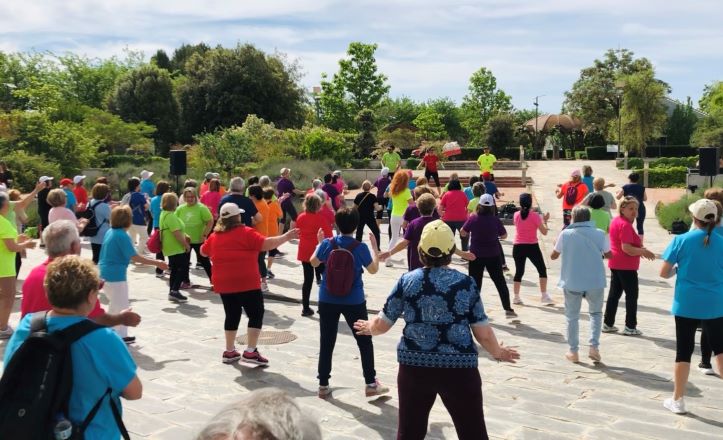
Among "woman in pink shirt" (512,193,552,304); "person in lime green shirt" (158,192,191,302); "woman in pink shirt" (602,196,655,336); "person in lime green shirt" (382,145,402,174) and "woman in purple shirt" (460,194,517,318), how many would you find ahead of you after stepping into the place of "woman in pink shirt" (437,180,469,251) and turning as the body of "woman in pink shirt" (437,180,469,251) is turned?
1

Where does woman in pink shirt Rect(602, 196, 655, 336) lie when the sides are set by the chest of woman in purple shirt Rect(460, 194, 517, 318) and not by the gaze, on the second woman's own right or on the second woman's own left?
on the second woman's own right

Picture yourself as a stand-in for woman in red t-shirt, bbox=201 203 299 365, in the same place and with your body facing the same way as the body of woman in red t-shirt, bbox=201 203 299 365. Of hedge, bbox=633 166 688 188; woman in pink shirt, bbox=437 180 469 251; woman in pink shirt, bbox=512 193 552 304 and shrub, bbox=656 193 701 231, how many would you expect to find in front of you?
4

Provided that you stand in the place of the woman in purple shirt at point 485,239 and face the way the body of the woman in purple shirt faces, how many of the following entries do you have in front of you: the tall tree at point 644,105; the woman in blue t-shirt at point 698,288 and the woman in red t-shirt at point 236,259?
1

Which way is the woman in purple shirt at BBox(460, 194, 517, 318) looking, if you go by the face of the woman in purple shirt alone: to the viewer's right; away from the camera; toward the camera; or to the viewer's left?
away from the camera

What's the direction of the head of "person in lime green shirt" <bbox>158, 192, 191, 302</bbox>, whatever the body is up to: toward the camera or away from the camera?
away from the camera

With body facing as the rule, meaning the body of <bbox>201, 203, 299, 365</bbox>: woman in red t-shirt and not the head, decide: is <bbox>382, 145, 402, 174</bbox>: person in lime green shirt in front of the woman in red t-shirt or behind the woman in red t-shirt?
in front

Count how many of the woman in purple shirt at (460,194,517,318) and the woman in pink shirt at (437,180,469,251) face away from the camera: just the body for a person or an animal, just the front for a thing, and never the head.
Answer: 2

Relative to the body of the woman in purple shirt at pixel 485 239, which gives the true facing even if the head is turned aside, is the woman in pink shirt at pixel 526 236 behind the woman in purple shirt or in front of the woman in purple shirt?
in front

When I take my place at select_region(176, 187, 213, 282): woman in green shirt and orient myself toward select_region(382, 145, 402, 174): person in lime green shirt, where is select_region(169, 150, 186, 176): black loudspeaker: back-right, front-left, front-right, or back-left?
front-left

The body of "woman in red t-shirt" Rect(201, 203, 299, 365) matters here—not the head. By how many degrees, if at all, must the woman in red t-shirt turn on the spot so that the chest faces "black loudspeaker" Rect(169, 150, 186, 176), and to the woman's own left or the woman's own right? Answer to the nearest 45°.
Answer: approximately 45° to the woman's own left

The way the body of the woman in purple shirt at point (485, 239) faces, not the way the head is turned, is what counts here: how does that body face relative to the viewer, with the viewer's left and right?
facing away from the viewer

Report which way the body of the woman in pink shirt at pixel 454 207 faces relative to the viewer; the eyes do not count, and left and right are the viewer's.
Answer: facing away from the viewer

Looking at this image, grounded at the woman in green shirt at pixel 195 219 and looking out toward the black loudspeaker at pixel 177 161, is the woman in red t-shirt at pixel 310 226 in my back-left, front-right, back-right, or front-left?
back-right

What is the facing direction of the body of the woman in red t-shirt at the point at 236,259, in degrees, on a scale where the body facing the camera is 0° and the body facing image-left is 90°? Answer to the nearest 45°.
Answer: approximately 225°

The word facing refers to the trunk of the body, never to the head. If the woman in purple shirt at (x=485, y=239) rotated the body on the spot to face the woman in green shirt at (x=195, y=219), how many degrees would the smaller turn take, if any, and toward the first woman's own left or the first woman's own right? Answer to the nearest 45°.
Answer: approximately 90° to the first woman's own left

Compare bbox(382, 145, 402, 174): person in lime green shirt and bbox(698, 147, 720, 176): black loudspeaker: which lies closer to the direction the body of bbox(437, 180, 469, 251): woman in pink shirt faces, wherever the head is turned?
the person in lime green shirt

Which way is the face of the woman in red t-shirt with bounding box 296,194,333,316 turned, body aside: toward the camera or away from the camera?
away from the camera
